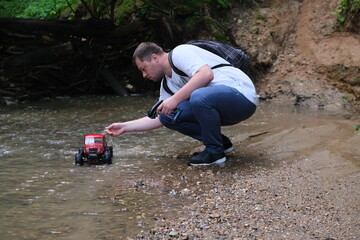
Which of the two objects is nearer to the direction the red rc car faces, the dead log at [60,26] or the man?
the man

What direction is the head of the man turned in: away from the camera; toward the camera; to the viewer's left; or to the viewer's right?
to the viewer's left

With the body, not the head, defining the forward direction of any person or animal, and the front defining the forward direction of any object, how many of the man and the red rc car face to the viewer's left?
1

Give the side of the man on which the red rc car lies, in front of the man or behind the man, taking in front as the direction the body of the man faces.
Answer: in front

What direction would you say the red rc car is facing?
toward the camera

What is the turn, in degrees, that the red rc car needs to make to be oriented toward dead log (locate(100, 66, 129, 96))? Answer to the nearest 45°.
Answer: approximately 180°

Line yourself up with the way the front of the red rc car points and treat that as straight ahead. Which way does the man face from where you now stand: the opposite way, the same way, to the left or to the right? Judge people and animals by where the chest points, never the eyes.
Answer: to the right

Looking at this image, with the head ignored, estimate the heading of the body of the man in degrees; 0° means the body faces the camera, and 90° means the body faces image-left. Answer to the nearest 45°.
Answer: approximately 90°

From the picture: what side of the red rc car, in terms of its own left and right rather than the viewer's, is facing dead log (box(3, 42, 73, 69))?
back

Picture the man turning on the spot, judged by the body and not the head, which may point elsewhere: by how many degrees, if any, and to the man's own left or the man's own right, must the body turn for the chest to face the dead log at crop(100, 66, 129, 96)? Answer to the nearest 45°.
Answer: approximately 90° to the man's own right

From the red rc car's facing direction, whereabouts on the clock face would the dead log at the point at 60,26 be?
The dead log is roughly at 6 o'clock from the red rc car.
